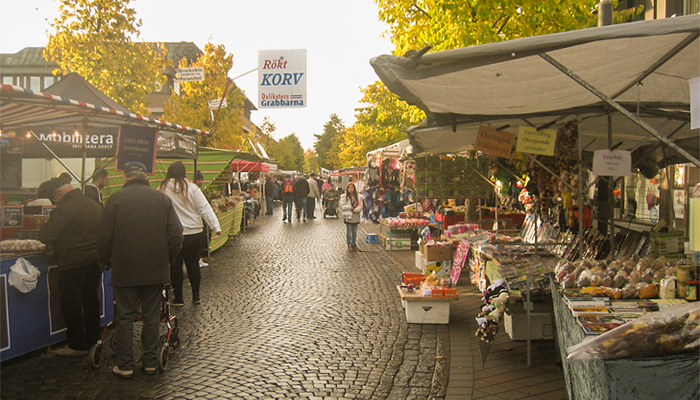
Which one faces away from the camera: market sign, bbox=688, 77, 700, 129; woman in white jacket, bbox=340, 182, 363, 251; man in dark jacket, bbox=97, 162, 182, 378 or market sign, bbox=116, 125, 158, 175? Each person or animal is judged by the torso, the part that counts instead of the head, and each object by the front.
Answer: the man in dark jacket

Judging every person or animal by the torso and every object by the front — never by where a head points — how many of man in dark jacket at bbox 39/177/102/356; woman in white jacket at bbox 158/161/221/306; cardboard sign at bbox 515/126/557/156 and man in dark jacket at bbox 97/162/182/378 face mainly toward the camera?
1

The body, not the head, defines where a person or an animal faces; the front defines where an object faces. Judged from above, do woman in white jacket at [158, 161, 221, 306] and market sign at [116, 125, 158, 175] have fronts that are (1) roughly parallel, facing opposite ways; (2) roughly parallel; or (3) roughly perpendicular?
roughly parallel, facing opposite ways

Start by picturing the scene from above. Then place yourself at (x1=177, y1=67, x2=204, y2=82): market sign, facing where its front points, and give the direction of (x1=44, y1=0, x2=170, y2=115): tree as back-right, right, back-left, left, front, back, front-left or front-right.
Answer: right

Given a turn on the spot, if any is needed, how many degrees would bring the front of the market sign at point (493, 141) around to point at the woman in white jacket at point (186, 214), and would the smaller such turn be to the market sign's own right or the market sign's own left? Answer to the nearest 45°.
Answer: approximately 90° to the market sign's own right

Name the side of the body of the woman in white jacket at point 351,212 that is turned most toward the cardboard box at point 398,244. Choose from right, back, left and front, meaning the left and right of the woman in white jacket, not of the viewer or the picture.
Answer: left

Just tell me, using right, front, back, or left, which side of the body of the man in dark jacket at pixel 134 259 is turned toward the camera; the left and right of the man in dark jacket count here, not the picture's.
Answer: back

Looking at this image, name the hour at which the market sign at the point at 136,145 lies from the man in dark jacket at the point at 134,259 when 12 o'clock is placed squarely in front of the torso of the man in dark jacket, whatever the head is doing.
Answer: The market sign is roughly at 12 o'clock from the man in dark jacket.

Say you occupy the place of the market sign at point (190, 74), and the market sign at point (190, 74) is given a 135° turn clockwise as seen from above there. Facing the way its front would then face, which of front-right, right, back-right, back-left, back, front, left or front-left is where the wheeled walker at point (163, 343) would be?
back-left

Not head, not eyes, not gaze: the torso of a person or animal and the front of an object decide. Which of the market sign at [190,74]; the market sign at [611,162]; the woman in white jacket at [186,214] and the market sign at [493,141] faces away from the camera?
the woman in white jacket

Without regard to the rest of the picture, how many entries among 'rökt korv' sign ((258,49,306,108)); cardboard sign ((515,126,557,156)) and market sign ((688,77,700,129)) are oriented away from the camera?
0

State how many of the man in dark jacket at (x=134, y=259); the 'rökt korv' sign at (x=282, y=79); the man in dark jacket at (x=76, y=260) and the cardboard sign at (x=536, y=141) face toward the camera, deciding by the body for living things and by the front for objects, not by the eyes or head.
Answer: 2

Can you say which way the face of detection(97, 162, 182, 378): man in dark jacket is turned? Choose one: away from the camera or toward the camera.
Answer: away from the camera

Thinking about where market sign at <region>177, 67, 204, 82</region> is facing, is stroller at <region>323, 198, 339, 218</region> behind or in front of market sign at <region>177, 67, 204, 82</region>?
behind

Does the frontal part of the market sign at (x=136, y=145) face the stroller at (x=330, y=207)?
no

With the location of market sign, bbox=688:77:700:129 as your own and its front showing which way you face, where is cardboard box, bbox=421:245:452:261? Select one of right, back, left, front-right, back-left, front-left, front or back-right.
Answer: right

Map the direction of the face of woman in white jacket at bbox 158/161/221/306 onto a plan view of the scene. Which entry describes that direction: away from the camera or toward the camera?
away from the camera

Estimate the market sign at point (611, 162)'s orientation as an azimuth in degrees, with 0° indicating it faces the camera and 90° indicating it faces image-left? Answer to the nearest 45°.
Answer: approximately 0°

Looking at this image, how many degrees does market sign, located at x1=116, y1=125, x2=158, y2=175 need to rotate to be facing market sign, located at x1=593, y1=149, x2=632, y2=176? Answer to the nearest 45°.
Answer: approximately 45° to its left

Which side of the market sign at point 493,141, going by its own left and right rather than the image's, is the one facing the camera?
front
